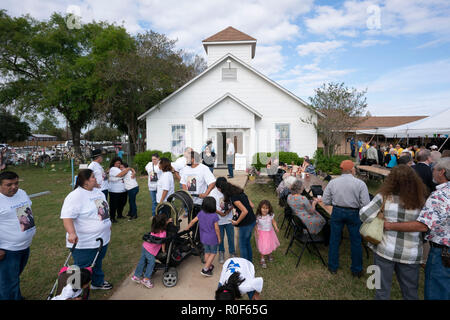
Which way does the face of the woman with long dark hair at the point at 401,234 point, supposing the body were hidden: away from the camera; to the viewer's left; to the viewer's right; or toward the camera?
away from the camera

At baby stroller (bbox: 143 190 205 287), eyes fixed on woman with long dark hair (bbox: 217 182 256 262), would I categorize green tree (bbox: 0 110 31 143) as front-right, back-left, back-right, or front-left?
back-left

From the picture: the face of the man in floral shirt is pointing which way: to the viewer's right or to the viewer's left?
to the viewer's left

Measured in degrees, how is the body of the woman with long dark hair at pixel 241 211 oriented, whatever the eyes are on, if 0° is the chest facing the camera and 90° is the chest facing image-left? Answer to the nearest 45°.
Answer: approximately 90°

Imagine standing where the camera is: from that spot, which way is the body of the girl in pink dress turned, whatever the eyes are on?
toward the camera

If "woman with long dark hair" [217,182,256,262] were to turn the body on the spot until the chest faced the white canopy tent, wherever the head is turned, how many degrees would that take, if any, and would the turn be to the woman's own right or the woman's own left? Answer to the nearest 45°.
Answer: approximately 135° to the woman's own right

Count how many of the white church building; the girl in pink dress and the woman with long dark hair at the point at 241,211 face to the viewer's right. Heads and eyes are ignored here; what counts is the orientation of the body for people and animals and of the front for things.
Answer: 0

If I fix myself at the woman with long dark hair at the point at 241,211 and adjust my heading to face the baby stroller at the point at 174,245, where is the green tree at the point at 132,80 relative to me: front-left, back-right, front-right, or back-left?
front-right

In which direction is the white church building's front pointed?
toward the camera
